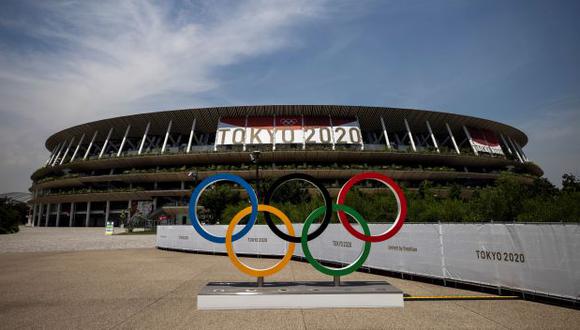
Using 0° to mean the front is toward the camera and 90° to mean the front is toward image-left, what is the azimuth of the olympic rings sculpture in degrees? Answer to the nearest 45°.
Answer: approximately 0°
